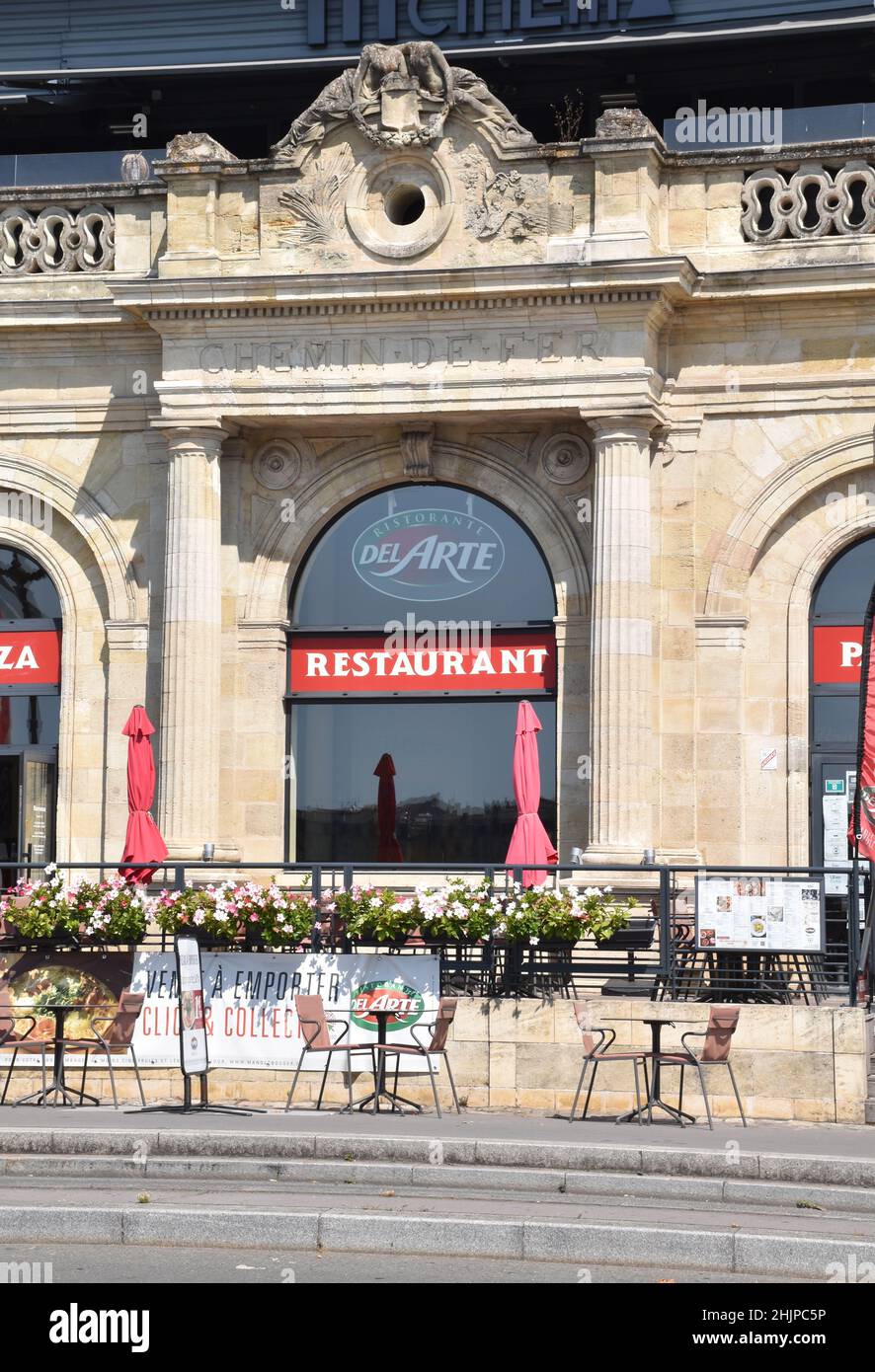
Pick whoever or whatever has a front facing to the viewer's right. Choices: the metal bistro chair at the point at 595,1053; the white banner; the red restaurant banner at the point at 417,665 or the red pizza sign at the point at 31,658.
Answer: the metal bistro chair

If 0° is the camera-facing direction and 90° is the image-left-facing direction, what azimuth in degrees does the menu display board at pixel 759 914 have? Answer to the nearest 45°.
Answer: approximately 0°

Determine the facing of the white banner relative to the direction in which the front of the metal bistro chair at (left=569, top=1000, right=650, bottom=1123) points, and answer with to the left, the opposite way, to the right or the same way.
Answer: to the right

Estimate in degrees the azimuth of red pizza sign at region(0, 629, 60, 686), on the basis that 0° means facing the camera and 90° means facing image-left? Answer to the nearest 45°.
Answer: approximately 0°

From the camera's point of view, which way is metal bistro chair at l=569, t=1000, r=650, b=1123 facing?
to the viewer's right

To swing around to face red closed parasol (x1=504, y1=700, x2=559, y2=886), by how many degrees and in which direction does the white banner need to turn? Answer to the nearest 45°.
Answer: approximately 135° to its left
